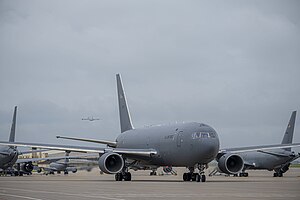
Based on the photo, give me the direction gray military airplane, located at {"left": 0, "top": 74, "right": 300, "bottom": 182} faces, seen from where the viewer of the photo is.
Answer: facing the viewer and to the right of the viewer
